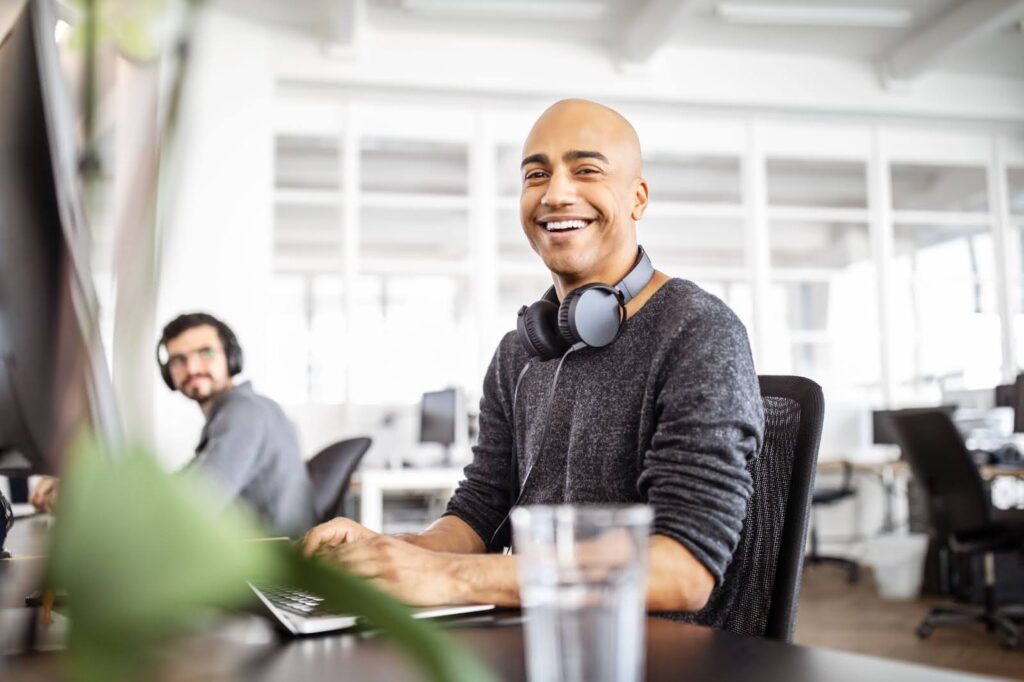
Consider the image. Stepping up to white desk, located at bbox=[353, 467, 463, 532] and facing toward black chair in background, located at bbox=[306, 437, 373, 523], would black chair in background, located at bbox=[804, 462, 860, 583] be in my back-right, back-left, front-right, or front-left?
back-left

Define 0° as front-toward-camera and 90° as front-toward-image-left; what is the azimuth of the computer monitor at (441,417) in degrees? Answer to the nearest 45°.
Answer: approximately 45°

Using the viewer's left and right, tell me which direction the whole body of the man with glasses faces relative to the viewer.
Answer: facing to the left of the viewer

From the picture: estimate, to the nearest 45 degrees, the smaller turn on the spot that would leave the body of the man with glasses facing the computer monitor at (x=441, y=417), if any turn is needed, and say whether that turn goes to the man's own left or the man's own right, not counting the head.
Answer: approximately 135° to the man's own right

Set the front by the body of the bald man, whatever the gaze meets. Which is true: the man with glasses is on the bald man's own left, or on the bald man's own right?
on the bald man's own right

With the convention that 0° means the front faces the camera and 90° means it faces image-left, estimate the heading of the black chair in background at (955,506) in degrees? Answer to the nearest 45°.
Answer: approximately 225°

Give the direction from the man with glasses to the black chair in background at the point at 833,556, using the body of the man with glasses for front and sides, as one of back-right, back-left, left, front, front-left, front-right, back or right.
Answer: back-right

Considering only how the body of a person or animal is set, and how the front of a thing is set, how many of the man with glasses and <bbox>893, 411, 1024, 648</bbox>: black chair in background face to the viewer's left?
1

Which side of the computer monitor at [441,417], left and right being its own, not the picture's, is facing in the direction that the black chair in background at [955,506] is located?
left

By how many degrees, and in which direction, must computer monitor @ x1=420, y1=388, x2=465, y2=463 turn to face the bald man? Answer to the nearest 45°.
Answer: approximately 45° to its left

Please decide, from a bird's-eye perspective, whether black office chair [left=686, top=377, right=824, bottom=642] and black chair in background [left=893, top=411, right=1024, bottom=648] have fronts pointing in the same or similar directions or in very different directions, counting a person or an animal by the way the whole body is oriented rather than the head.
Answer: very different directions

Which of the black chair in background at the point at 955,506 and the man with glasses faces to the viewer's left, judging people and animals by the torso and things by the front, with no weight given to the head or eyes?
the man with glasses
